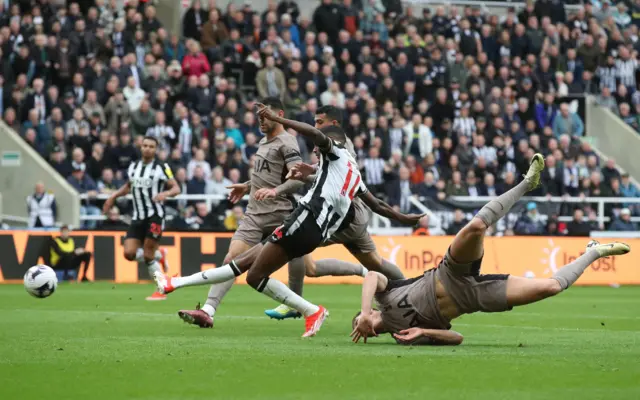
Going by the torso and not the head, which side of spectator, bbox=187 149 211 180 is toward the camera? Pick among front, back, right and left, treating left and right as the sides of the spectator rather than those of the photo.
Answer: front

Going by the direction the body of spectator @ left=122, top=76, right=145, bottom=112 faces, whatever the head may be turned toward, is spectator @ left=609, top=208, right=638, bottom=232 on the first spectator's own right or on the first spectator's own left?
on the first spectator's own left

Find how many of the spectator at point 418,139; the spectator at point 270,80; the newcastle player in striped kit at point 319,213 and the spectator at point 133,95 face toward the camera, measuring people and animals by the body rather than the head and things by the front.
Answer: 3

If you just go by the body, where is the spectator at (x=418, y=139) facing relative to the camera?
toward the camera

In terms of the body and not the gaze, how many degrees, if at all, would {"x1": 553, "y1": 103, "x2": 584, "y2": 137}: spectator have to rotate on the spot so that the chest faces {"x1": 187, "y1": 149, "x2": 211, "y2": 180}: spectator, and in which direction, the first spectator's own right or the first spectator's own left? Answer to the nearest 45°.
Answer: approximately 45° to the first spectator's own right

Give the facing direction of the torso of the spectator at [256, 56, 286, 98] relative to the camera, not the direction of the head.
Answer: toward the camera

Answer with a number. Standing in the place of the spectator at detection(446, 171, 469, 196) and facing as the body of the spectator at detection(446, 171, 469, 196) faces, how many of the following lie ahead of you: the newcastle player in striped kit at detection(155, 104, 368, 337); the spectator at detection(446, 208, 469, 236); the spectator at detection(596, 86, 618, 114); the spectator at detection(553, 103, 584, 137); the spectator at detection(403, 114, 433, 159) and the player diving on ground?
3

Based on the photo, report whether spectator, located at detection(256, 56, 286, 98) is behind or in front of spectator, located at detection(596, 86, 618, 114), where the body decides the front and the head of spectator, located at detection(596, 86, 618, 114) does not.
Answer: in front

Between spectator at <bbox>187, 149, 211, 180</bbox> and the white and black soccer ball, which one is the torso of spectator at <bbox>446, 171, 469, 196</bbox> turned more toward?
the white and black soccer ball

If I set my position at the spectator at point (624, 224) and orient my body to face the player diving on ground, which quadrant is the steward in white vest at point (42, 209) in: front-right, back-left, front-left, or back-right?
front-right

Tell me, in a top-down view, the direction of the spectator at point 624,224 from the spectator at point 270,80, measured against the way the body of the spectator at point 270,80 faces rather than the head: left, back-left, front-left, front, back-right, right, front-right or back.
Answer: left

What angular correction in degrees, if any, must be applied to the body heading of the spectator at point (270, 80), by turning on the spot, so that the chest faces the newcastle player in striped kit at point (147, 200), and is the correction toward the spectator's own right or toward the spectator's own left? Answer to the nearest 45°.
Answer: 0° — they already face them

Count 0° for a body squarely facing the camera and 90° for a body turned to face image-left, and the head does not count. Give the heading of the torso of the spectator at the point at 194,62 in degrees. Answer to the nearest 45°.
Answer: approximately 0°

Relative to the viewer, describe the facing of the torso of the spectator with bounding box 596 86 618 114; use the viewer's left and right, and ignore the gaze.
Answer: facing the viewer and to the left of the viewer

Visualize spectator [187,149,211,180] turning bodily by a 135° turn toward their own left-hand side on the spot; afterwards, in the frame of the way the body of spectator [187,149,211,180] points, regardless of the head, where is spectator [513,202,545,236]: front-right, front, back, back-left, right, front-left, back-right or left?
front-right

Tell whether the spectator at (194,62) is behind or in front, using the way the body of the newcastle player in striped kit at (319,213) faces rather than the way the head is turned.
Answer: in front
